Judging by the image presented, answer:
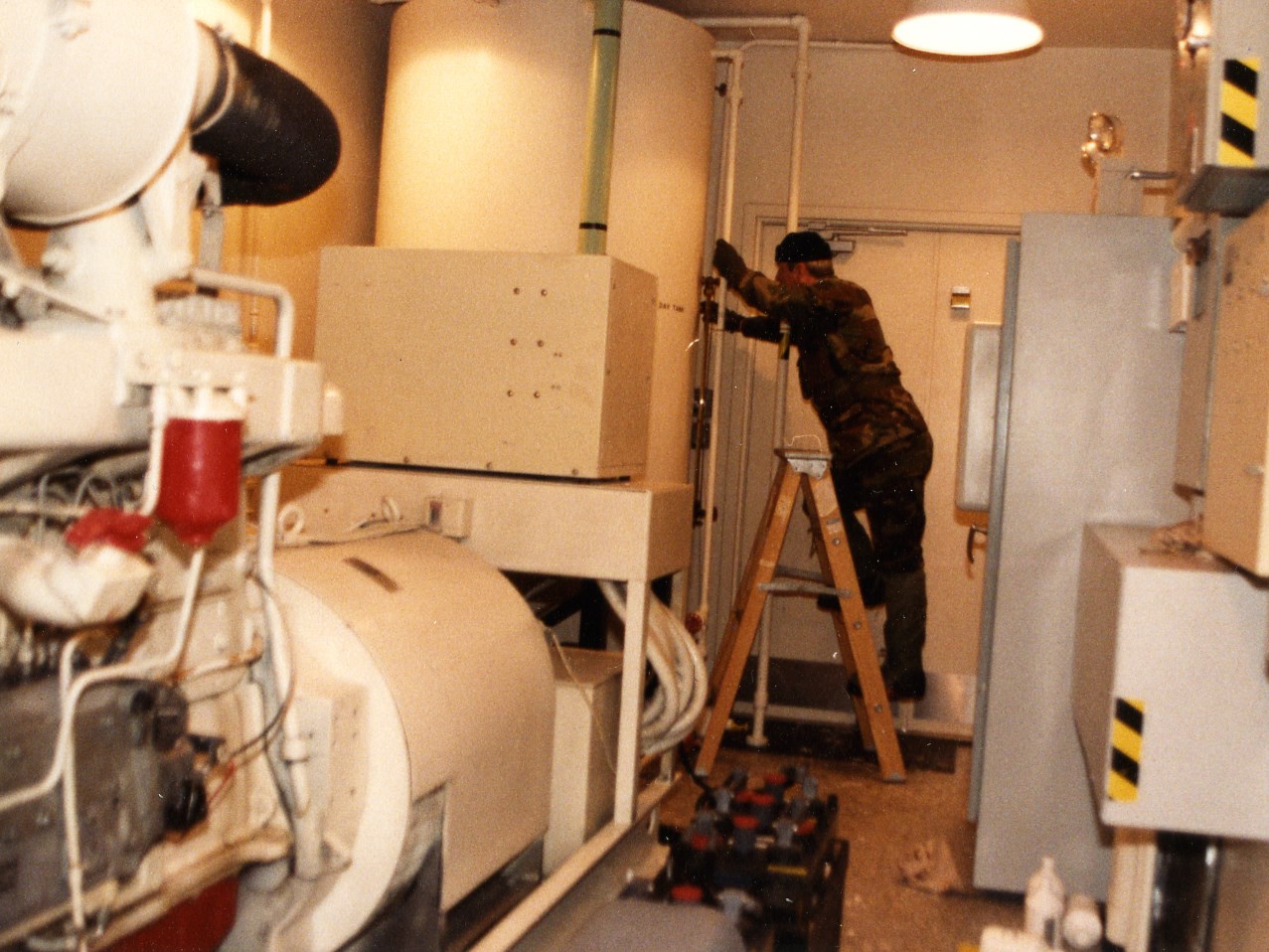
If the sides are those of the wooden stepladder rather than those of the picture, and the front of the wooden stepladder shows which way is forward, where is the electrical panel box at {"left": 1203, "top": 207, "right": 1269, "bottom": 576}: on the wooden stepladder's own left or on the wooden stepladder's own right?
on the wooden stepladder's own right

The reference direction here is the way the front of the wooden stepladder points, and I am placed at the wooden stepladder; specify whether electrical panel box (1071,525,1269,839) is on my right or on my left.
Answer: on my right

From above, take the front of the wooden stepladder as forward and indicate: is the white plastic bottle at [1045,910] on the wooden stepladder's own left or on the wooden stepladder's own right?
on the wooden stepladder's own right

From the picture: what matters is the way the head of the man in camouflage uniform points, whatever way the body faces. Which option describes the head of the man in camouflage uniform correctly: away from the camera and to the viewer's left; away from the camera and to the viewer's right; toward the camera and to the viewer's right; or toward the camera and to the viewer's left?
away from the camera and to the viewer's left

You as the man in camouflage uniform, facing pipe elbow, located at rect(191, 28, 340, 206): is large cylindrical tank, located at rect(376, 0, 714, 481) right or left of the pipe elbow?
right

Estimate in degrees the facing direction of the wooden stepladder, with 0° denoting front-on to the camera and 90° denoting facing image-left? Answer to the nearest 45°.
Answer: approximately 270°
